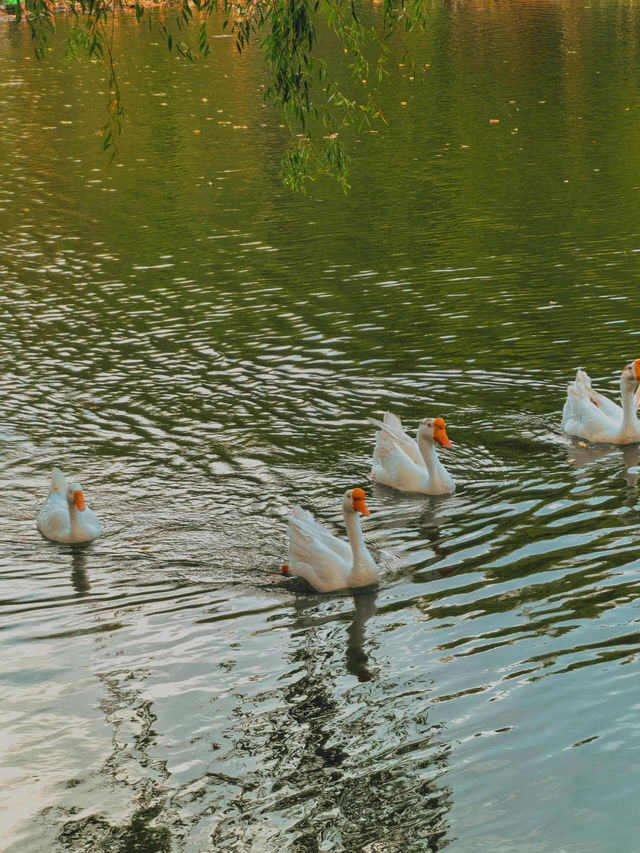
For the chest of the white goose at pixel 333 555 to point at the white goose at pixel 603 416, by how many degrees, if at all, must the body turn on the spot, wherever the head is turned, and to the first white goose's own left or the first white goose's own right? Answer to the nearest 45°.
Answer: approximately 90° to the first white goose's own left

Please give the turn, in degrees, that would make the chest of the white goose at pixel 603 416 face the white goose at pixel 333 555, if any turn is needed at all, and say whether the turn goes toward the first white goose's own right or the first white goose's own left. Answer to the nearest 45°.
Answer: approximately 135° to the first white goose's own right

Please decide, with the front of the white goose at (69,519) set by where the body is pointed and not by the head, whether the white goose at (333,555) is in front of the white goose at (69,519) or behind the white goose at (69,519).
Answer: in front

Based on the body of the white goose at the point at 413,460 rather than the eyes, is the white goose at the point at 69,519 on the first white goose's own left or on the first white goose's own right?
on the first white goose's own right

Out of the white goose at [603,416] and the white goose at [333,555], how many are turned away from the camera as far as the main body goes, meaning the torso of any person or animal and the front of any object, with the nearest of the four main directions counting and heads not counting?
0

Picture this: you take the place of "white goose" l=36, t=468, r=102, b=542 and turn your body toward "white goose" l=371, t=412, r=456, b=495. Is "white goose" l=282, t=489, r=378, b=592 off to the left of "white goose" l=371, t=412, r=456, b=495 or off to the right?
right

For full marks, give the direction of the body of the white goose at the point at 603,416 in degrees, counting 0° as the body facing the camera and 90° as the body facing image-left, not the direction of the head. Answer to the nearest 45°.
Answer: approximately 270°
